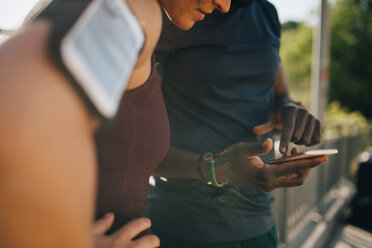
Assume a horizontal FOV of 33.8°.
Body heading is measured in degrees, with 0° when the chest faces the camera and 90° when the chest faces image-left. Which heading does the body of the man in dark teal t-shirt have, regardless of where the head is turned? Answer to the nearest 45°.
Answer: approximately 315°

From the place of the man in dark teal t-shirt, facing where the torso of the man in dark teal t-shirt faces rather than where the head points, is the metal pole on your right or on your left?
on your left
